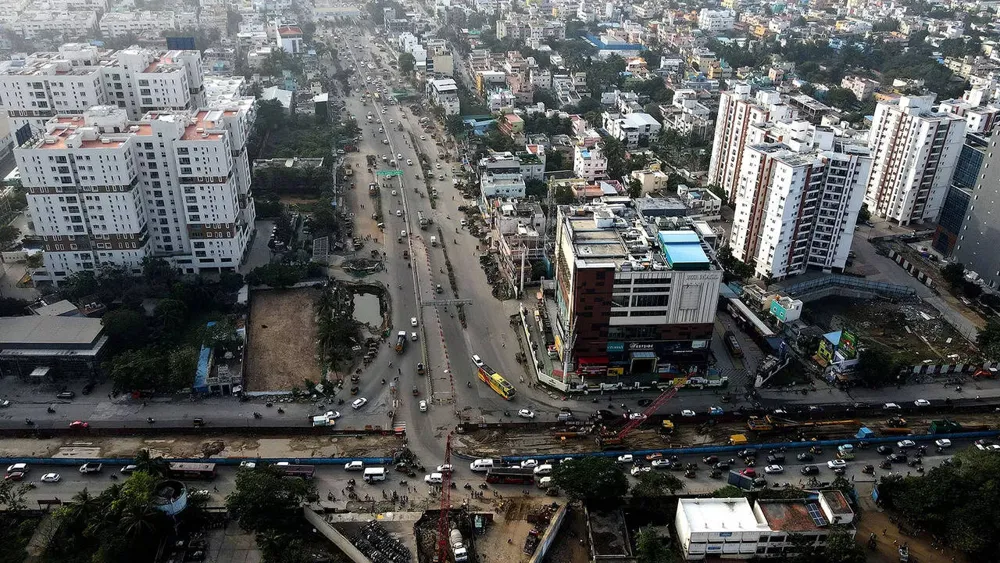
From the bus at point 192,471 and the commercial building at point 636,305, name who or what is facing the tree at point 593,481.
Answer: the commercial building

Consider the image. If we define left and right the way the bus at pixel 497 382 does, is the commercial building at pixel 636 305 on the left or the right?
on its left

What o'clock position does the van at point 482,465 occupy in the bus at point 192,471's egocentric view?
The van is roughly at 7 o'clock from the bus.

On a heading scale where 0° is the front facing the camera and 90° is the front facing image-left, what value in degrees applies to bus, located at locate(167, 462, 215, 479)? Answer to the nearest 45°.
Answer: approximately 90°

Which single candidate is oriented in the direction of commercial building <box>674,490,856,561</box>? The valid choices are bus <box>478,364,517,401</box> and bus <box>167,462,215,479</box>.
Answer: bus <box>478,364,517,401</box>

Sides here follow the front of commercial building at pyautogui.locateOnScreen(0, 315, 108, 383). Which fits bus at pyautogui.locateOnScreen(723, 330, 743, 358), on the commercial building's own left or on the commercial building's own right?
on the commercial building's own left

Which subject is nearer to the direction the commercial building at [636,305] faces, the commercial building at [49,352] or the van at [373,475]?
the van

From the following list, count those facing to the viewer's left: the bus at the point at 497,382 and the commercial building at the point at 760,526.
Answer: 0

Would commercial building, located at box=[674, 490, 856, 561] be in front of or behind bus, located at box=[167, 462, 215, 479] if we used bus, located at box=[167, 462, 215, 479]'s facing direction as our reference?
behind

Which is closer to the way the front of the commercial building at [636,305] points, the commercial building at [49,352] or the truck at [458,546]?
the truck

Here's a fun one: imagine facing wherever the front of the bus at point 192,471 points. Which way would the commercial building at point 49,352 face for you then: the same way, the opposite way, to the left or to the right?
to the left

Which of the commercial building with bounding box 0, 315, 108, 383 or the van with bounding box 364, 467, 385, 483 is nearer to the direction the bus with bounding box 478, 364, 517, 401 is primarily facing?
the van

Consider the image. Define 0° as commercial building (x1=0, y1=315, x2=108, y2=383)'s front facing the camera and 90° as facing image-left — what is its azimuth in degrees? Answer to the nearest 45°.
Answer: approximately 0°

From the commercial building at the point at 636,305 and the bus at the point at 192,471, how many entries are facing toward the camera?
1

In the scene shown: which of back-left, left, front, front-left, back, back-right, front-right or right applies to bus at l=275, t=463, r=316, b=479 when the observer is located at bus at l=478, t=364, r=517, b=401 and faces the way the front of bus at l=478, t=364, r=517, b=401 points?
right
